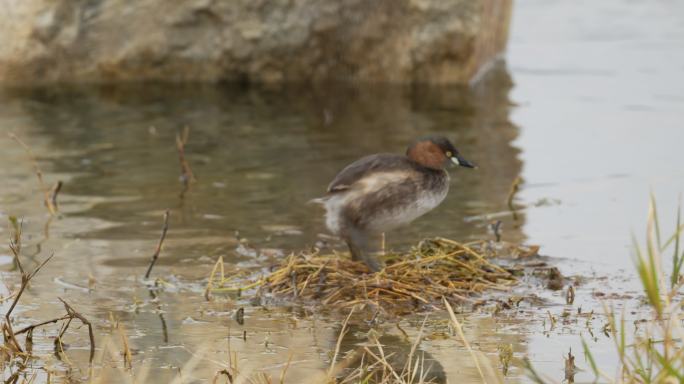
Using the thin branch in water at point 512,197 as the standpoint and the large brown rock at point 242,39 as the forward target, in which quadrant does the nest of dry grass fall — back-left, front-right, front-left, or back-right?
back-left

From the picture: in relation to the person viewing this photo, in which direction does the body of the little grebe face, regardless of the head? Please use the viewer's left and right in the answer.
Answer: facing to the right of the viewer

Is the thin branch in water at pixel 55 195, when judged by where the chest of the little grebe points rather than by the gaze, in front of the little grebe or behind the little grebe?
behind

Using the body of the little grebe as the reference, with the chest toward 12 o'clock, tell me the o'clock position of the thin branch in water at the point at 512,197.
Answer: The thin branch in water is roughly at 10 o'clock from the little grebe.

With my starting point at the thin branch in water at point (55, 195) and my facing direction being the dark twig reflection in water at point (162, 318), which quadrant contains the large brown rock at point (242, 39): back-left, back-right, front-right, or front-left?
back-left

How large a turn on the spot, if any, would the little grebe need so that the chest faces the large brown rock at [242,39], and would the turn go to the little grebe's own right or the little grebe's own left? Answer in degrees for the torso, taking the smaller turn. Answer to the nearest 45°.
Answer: approximately 90° to the little grebe's own left

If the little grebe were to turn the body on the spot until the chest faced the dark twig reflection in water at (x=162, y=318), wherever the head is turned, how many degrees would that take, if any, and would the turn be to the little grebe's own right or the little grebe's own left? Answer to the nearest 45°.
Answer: approximately 135° to the little grebe's own right

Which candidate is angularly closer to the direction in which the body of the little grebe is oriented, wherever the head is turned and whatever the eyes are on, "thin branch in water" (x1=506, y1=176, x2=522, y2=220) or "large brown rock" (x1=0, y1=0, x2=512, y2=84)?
the thin branch in water
